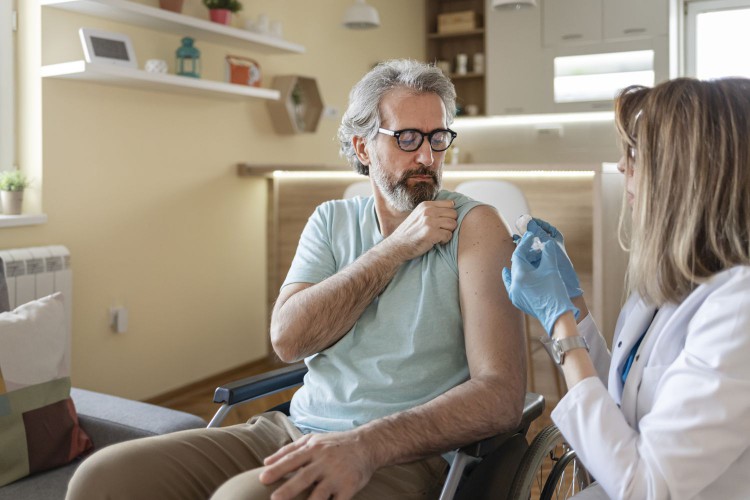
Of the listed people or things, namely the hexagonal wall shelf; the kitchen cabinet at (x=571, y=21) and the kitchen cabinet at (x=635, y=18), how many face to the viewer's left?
0

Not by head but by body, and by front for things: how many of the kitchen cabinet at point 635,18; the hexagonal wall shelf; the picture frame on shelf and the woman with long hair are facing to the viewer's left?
1

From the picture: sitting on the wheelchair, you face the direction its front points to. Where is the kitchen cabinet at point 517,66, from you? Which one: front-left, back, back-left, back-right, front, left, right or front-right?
back-right

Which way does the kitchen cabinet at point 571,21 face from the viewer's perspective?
toward the camera

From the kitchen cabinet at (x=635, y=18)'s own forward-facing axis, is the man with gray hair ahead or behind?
ahead

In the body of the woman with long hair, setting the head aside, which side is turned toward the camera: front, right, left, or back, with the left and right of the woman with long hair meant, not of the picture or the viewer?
left

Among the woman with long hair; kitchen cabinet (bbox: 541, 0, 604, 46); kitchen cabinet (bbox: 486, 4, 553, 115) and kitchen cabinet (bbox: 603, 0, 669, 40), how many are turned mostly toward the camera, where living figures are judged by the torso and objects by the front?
3

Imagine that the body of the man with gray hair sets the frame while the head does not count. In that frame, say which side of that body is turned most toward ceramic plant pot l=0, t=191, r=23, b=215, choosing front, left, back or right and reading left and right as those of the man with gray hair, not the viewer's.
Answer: right

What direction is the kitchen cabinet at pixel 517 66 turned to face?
toward the camera

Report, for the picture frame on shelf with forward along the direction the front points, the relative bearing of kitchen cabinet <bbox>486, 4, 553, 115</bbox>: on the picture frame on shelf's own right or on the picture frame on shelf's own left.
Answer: on the picture frame on shelf's own left

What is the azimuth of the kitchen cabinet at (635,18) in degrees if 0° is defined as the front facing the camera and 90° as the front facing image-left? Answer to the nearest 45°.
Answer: approximately 0°
